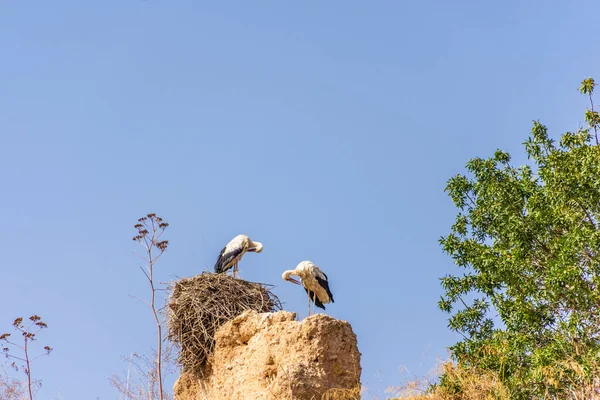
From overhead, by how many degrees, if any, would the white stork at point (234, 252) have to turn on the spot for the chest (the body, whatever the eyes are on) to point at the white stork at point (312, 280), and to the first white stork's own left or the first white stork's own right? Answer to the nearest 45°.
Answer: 0° — it already faces it

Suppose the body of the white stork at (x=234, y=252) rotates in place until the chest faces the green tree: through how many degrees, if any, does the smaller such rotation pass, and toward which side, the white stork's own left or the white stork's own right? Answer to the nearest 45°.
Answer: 0° — it already faces it

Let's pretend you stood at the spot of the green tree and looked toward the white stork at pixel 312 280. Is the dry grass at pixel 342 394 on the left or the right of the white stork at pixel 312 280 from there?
left

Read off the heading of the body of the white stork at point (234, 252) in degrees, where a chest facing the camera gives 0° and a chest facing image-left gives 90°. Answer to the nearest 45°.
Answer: approximately 270°
